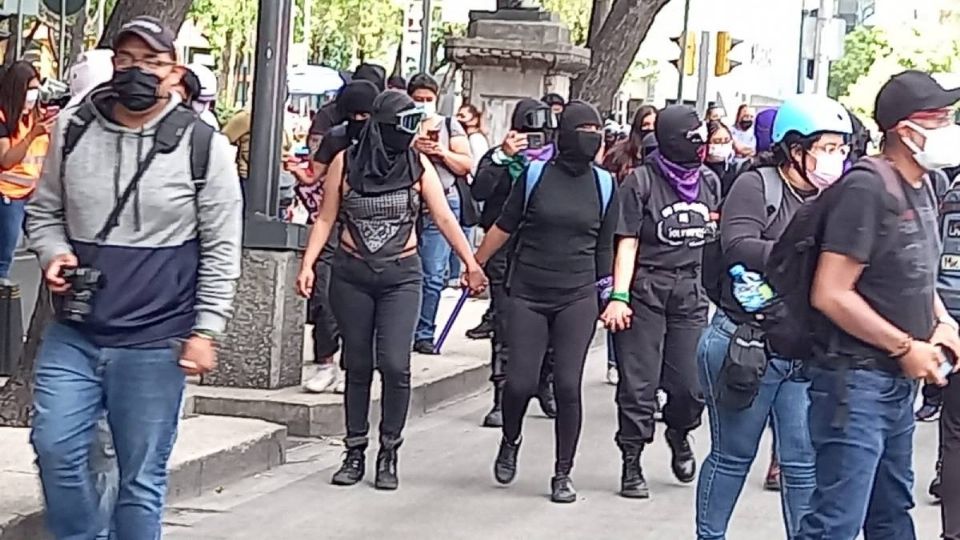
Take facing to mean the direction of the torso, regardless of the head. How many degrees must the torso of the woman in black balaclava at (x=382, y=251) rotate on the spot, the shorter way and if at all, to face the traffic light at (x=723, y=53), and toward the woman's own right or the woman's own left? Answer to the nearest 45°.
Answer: approximately 180°

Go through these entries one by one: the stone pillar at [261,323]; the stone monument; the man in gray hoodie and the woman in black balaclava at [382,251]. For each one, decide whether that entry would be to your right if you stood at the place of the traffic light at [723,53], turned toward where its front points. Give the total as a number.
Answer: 4

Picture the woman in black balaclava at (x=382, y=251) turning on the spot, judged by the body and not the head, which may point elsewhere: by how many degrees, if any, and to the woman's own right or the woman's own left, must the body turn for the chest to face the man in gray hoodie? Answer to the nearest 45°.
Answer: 0° — they already face them

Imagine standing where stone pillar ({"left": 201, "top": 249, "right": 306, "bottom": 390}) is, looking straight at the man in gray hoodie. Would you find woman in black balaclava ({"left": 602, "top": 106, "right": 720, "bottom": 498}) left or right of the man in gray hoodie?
left

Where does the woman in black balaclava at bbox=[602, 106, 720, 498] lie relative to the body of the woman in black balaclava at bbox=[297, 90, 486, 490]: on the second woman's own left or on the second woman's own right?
on the second woman's own left
